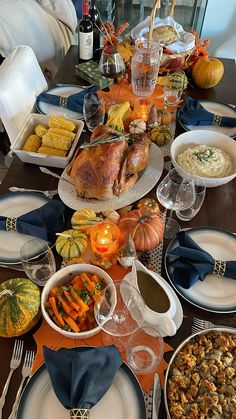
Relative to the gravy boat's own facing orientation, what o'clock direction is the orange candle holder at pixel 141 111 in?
The orange candle holder is roughly at 1 o'clock from the gravy boat.

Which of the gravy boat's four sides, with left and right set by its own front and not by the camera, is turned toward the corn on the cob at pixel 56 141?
front

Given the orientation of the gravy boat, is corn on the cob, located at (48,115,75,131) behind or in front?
in front

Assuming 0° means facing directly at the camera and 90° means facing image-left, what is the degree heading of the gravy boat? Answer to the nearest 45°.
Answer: approximately 135°

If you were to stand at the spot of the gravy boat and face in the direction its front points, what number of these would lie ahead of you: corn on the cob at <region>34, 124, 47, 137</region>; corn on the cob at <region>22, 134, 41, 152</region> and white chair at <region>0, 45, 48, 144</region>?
3

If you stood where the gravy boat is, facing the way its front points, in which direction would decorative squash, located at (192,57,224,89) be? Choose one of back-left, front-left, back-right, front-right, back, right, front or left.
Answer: front-right

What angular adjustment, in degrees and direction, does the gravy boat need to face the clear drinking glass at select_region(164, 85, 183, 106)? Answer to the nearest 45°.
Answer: approximately 45° to its right

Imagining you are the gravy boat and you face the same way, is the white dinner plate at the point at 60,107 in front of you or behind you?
in front

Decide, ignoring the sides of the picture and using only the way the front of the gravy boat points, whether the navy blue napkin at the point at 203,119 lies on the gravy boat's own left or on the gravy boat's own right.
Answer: on the gravy boat's own right
